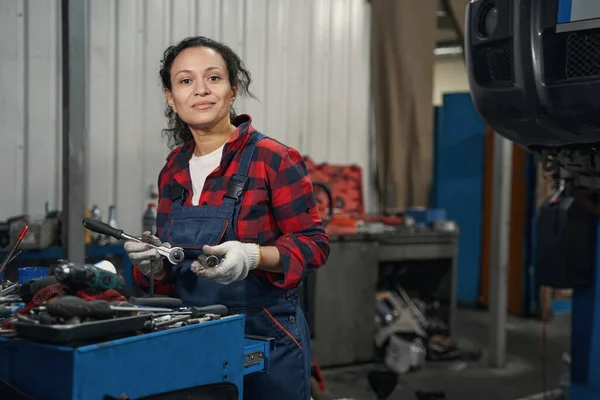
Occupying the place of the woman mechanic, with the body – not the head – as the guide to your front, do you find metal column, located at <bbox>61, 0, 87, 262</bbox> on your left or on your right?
on your right

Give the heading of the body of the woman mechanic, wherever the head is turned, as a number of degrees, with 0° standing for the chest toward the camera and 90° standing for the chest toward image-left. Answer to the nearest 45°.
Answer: approximately 45°

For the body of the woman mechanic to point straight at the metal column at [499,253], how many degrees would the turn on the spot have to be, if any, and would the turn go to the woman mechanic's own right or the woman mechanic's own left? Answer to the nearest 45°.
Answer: approximately 180°

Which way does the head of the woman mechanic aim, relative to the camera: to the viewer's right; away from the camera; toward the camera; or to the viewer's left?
toward the camera

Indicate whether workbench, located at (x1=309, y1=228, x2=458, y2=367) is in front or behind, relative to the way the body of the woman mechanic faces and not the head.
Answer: behind
